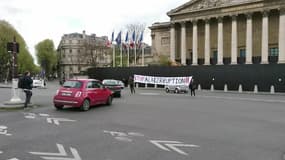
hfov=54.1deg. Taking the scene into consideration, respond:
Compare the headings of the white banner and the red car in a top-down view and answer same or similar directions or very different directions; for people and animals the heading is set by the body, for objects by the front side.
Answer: very different directions

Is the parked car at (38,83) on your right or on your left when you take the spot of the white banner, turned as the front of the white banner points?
on your right

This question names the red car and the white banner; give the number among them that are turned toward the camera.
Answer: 1

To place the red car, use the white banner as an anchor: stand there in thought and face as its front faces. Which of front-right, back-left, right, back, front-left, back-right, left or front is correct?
front

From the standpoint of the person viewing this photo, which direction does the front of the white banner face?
facing the viewer
